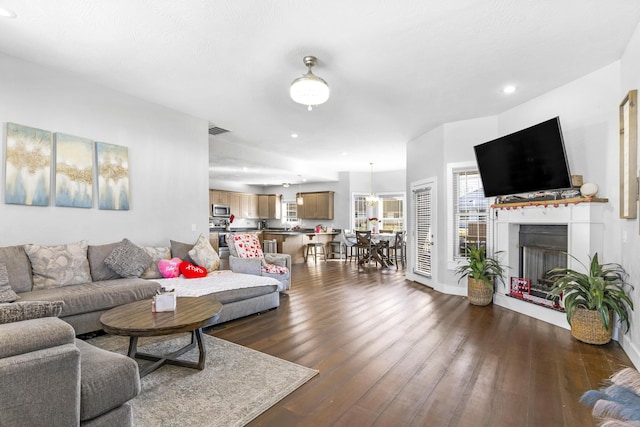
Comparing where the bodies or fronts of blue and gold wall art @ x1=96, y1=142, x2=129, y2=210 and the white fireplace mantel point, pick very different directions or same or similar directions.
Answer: very different directions

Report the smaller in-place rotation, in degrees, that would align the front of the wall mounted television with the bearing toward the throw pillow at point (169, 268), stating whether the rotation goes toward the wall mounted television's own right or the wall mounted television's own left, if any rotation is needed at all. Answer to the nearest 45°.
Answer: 0° — it already faces it

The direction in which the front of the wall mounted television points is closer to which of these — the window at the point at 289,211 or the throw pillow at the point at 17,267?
the throw pillow

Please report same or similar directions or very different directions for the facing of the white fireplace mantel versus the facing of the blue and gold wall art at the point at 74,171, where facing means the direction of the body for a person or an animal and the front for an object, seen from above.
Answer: very different directions

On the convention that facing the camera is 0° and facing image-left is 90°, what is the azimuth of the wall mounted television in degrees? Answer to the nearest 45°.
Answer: approximately 45°

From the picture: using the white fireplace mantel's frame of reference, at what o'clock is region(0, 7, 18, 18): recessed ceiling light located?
The recessed ceiling light is roughly at 12 o'clock from the white fireplace mantel.

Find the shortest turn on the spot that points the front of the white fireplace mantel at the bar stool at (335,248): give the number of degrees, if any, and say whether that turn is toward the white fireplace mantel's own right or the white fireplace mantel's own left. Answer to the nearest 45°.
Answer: approximately 90° to the white fireplace mantel's own right

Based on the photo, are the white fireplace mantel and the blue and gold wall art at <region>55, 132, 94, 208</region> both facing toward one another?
yes
